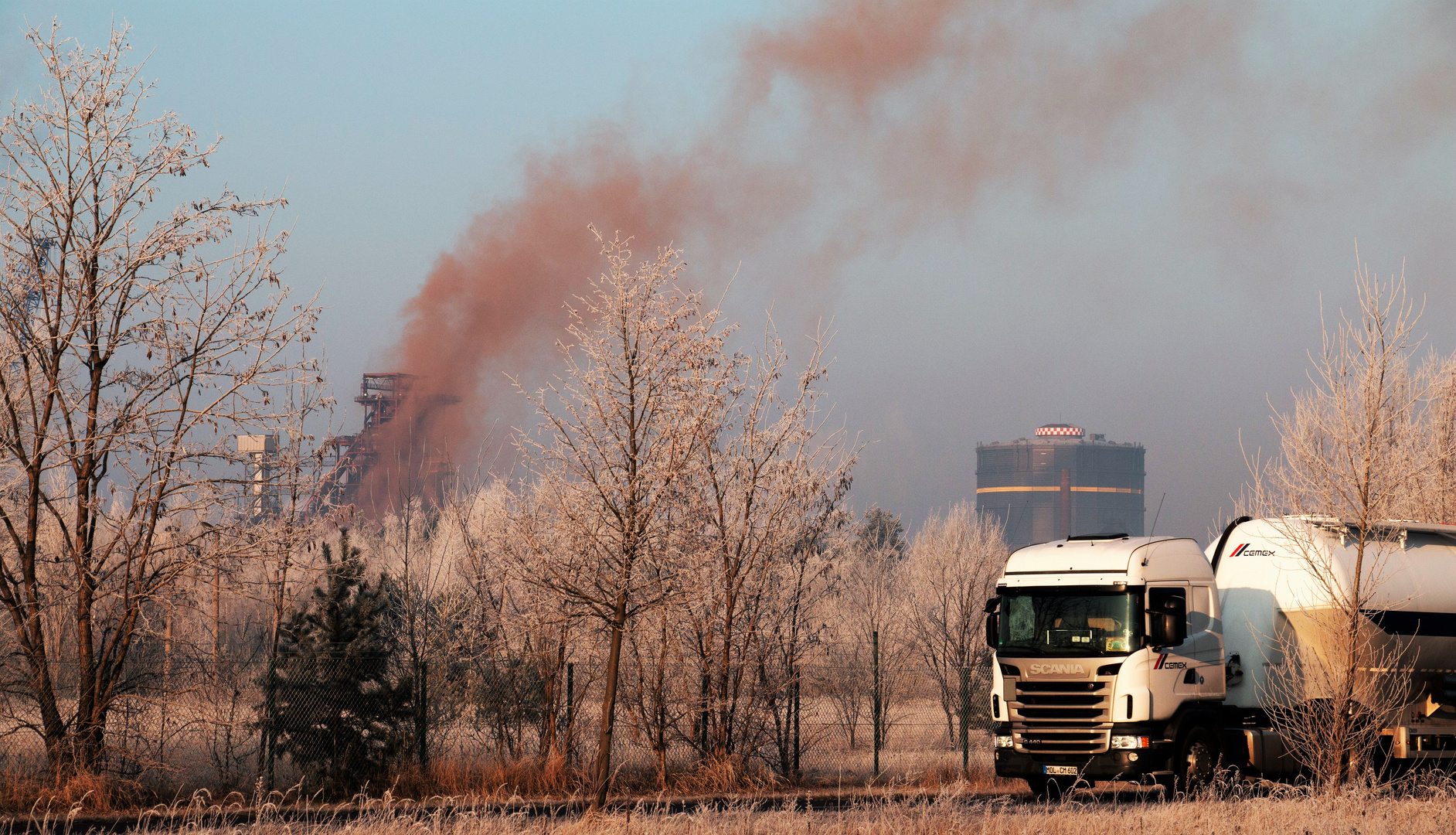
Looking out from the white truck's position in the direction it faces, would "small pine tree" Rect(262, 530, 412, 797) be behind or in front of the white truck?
in front

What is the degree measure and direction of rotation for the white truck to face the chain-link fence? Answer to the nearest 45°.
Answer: approximately 45° to its right

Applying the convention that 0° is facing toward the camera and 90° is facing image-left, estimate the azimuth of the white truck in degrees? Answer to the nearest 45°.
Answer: approximately 45°
